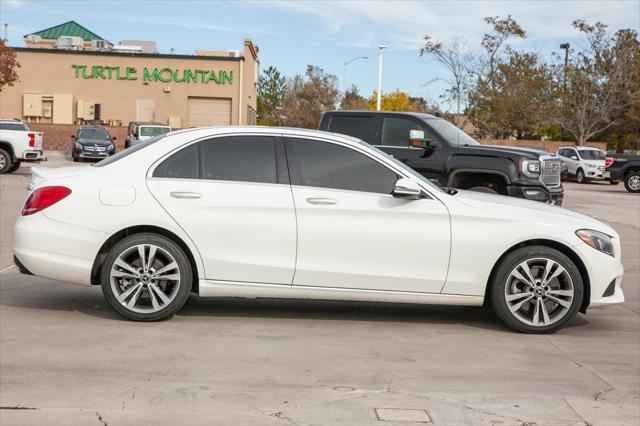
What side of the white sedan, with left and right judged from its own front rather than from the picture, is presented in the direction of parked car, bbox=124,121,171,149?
left

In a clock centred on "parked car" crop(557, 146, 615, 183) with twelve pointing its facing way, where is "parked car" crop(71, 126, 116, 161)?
"parked car" crop(71, 126, 116, 161) is roughly at 4 o'clock from "parked car" crop(557, 146, 615, 183).

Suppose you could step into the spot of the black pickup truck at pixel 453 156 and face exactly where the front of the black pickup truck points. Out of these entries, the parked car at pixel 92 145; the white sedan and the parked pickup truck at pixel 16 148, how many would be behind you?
2

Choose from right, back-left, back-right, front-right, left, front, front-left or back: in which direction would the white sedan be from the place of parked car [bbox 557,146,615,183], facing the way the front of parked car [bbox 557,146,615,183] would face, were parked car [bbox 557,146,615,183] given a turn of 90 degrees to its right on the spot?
front-left

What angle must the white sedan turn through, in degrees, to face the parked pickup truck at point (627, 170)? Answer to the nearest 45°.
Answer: approximately 45° to its left

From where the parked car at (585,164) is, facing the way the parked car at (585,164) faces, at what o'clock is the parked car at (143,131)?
the parked car at (143,131) is roughly at 4 o'clock from the parked car at (585,164).

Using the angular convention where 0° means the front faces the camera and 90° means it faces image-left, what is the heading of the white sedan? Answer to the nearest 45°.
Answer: approximately 270°

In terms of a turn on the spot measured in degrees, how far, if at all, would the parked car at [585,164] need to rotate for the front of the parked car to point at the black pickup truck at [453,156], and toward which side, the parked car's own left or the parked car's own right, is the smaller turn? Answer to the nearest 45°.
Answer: approximately 45° to the parked car's own right

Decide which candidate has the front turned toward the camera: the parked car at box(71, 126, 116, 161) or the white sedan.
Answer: the parked car
